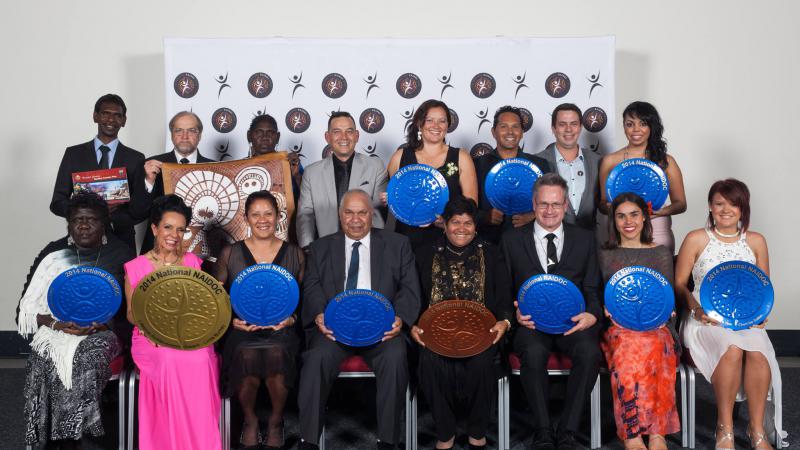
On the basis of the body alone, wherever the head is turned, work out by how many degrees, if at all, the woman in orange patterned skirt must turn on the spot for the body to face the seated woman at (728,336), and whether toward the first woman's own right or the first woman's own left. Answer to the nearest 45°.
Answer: approximately 135° to the first woman's own left

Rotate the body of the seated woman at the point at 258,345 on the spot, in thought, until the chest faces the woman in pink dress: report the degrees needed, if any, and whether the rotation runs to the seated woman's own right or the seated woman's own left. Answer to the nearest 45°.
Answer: approximately 90° to the seated woman's own right

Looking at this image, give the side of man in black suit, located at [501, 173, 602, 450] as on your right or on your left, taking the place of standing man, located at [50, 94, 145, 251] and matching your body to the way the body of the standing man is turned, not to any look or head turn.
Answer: on your left

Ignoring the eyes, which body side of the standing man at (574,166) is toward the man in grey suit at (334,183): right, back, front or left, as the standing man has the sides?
right

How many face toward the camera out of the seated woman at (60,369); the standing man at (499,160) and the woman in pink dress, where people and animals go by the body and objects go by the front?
3
